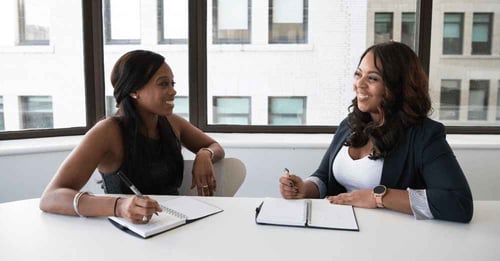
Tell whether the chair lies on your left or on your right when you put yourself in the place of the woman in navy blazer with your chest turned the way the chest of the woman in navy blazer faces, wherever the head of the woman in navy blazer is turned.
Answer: on your right

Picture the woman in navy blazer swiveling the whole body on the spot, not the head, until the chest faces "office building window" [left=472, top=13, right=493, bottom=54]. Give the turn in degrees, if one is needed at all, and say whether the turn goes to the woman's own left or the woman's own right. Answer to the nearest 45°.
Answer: approximately 135° to the woman's own right

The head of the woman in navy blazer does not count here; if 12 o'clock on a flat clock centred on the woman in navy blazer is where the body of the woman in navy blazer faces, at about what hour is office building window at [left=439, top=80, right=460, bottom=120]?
The office building window is roughly at 5 o'clock from the woman in navy blazer.

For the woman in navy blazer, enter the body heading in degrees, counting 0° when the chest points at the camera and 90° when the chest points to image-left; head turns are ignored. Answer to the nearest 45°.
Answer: approximately 45°

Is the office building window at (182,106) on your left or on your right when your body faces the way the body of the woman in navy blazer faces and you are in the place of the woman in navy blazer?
on your right

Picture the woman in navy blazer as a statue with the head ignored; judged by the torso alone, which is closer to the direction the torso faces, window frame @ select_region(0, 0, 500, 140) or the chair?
the chair

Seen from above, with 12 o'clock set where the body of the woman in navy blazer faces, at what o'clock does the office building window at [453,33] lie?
The office building window is roughly at 5 o'clock from the woman in navy blazer.
